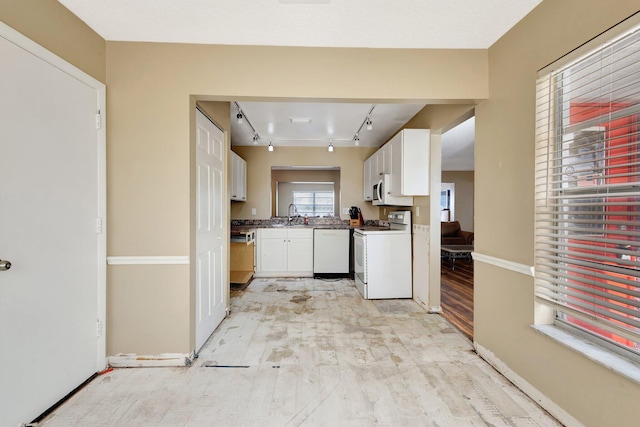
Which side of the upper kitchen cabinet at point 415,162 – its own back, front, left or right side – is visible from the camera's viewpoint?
left

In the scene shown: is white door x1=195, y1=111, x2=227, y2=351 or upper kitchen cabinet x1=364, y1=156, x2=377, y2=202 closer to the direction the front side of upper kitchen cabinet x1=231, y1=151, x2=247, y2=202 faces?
the upper kitchen cabinet

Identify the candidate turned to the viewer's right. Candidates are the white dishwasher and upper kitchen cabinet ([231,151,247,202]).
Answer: the upper kitchen cabinet

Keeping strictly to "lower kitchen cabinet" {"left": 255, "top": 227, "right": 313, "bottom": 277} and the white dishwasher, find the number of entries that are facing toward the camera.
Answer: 2
